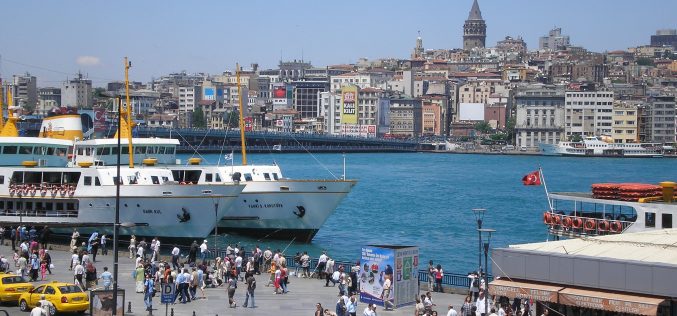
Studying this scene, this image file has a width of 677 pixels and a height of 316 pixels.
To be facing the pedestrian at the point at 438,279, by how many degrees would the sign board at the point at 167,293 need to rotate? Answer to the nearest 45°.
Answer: approximately 90° to its left

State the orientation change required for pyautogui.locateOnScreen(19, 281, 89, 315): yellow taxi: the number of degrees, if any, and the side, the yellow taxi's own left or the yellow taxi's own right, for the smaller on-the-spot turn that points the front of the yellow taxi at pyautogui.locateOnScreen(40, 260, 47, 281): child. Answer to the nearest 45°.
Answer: approximately 45° to the yellow taxi's own right

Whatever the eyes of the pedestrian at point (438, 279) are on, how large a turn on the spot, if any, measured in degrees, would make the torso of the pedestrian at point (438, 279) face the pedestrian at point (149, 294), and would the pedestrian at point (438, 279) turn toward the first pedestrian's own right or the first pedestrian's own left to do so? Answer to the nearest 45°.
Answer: approximately 135° to the first pedestrian's own left

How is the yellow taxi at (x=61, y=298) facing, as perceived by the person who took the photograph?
facing away from the viewer and to the left of the viewer

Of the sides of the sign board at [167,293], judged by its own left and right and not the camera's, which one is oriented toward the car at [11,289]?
right

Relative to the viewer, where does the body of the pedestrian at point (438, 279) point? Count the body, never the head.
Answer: away from the camera

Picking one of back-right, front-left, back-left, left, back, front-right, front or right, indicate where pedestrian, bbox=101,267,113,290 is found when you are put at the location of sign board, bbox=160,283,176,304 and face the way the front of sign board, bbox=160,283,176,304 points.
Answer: back-right

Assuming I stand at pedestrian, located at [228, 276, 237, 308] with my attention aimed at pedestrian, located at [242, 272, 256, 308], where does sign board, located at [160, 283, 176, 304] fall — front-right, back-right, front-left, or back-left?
back-right

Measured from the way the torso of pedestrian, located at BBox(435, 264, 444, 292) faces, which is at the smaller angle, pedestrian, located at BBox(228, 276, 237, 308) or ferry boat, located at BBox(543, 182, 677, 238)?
the ferry boat

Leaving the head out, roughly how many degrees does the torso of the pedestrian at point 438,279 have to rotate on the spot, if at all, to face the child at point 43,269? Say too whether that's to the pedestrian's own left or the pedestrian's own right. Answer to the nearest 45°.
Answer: approximately 90° to the pedestrian's own left

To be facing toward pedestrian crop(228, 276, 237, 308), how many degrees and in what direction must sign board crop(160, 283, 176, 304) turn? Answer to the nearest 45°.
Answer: approximately 90° to its left
